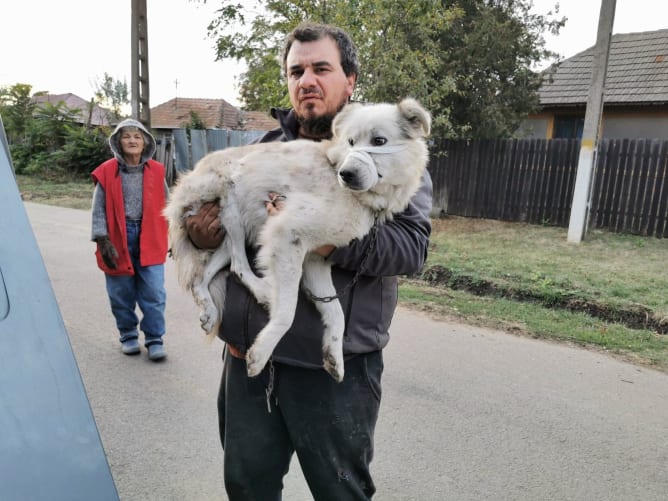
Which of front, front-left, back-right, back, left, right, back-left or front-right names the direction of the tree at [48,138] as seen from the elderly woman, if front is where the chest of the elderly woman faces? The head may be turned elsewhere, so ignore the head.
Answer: back

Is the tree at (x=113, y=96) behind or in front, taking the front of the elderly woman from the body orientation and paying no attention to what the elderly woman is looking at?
behind

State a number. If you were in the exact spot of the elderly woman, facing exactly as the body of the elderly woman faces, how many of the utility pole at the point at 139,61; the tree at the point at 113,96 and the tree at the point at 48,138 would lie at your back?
3

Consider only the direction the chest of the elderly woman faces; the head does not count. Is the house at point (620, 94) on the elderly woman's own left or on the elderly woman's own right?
on the elderly woman's own left

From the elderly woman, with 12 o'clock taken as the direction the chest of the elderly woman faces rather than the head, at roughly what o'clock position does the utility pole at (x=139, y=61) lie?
The utility pole is roughly at 6 o'clock from the elderly woman.

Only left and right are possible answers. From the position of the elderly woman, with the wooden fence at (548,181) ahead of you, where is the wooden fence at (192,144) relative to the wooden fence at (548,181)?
left

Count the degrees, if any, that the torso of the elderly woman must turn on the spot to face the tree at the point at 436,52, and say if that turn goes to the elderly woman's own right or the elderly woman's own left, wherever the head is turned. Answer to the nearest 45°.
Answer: approximately 135° to the elderly woman's own left

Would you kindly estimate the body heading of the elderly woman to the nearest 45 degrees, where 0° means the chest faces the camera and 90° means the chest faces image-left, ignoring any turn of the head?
approximately 0°

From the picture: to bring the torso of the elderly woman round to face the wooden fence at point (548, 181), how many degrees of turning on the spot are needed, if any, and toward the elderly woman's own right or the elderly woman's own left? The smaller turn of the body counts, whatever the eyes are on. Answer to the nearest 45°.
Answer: approximately 135° to the elderly woman's own left
